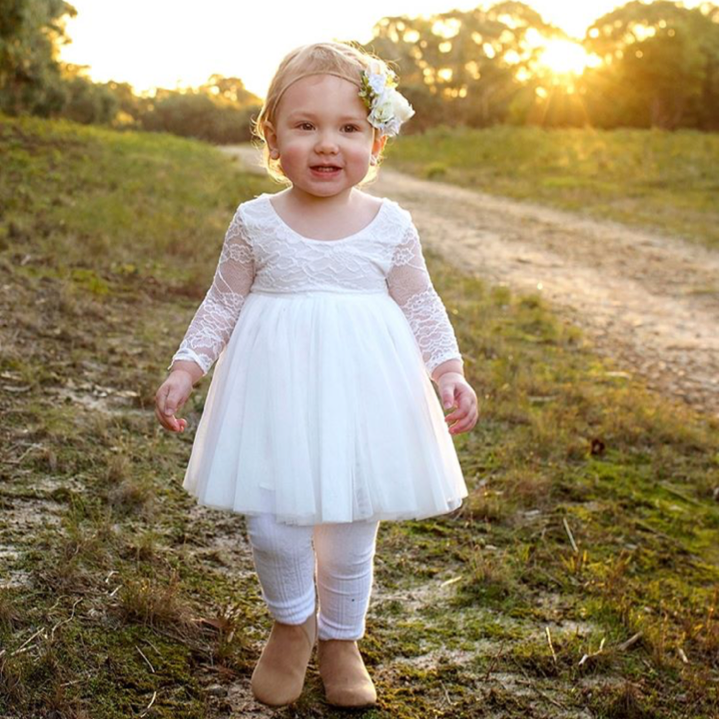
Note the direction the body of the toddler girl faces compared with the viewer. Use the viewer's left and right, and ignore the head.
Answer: facing the viewer

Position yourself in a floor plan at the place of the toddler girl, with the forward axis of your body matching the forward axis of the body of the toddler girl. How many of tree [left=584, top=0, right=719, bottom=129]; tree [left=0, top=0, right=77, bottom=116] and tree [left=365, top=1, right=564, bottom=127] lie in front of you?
0

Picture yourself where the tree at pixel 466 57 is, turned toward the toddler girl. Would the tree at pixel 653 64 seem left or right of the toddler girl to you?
left

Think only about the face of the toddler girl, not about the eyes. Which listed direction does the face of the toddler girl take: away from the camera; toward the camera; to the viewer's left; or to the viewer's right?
toward the camera

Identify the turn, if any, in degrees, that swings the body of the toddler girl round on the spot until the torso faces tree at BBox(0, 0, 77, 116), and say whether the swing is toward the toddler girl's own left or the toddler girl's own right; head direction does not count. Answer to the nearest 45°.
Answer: approximately 180°

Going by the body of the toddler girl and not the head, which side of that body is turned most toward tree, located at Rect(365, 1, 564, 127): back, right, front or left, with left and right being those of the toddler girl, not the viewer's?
back

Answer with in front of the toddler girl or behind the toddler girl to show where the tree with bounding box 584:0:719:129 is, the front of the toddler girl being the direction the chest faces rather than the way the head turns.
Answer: behind
